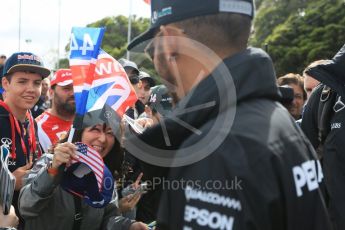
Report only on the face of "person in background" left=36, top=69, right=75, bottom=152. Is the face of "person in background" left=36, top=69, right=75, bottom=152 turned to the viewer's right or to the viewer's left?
to the viewer's right

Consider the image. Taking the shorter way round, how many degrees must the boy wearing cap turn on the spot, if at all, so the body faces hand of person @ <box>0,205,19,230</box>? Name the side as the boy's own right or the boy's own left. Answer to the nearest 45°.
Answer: approximately 45° to the boy's own right

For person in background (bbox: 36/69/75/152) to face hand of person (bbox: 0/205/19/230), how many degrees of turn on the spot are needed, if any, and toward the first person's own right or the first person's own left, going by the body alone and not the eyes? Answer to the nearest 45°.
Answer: approximately 45° to the first person's own right

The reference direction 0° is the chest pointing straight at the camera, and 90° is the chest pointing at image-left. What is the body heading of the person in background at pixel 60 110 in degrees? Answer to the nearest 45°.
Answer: approximately 315°

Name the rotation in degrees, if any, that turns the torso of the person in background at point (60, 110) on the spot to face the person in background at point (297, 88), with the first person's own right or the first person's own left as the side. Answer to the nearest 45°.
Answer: approximately 45° to the first person's own left
